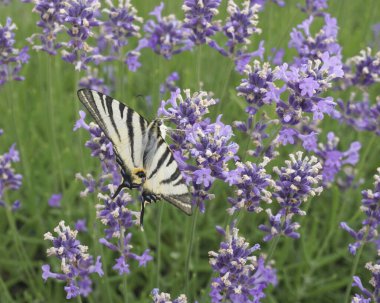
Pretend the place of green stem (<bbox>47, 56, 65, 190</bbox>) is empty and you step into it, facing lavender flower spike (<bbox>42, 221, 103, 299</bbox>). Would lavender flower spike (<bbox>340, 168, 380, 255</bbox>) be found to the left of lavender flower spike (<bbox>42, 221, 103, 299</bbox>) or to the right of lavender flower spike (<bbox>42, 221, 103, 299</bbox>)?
left

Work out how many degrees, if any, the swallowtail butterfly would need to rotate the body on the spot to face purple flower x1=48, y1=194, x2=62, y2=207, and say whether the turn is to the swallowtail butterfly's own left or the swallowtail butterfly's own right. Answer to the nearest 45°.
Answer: approximately 45° to the swallowtail butterfly's own left

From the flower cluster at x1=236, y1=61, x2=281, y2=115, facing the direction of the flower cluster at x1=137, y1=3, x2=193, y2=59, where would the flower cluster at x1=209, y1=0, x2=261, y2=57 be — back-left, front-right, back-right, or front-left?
front-right

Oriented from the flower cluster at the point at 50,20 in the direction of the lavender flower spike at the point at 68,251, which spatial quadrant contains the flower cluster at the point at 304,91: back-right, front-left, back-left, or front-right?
front-left
